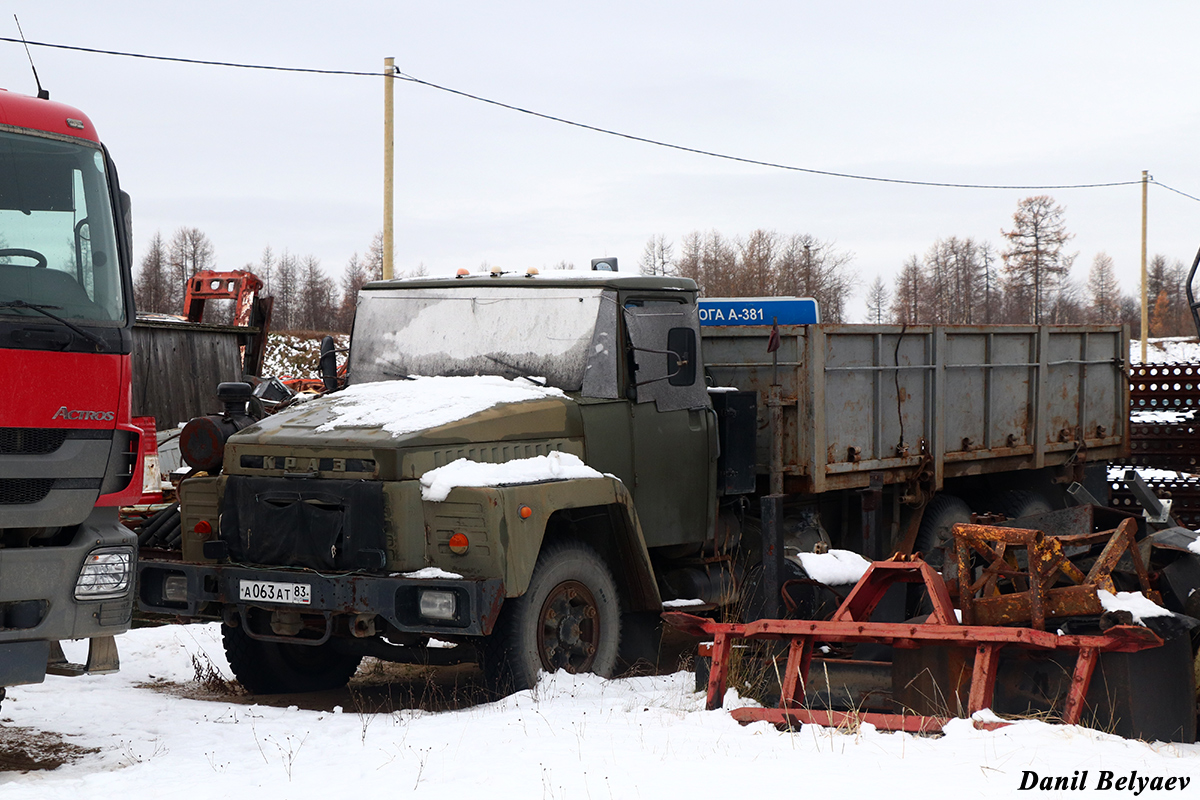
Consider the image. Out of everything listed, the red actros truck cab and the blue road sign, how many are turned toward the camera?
2

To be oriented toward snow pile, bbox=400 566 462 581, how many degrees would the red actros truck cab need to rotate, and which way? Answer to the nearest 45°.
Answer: approximately 90° to its left

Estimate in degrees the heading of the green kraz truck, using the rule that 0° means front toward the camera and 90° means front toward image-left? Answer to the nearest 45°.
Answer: approximately 45°

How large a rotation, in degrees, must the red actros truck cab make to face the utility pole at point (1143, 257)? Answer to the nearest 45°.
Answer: approximately 135° to its left

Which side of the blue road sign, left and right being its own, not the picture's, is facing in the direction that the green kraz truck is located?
front

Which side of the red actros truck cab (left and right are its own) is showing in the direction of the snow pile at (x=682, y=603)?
left

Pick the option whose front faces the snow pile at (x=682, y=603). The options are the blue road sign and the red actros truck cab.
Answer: the blue road sign

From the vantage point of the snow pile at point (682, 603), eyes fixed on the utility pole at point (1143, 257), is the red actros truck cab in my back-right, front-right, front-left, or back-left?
back-left

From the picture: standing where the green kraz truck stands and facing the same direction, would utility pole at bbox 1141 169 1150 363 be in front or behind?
behind

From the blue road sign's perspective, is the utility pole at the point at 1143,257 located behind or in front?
behind

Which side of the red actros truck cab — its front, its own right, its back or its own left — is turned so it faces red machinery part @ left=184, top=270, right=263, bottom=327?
back

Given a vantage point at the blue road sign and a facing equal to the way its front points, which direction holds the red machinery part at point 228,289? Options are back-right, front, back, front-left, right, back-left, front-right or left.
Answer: back-right

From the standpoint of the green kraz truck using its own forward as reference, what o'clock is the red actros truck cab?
The red actros truck cab is roughly at 12 o'clock from the green kraz truck.

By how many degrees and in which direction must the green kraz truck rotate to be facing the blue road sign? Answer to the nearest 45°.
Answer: approximately 135° to its right

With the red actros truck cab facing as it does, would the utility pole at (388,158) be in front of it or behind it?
behind

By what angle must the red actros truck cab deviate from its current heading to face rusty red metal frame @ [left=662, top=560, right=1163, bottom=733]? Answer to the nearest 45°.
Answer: approximately 90° to its left
